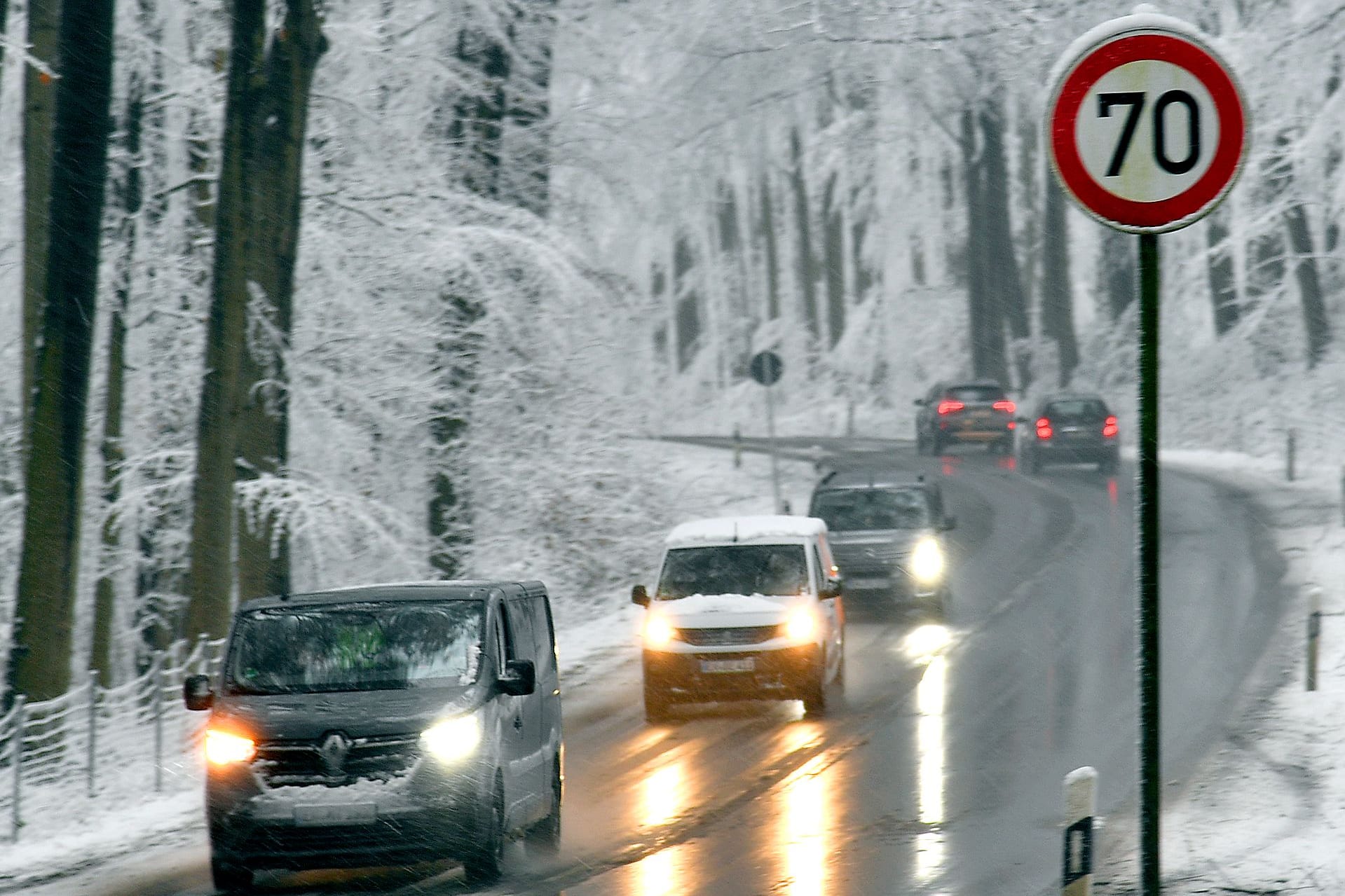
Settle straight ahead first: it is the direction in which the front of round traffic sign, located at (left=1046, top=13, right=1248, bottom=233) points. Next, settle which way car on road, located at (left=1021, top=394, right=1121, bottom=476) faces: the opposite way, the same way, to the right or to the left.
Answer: the opposite way

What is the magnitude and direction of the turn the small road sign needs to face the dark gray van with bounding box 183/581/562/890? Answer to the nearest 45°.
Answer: approximately 180°

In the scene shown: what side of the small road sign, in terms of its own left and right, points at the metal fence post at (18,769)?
back

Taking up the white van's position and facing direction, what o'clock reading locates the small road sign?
The small road sign is roughly at 6 o'clock from the white van.

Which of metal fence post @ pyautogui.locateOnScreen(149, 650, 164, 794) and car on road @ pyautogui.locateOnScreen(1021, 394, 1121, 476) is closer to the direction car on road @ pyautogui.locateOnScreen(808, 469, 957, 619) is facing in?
the metal fence post

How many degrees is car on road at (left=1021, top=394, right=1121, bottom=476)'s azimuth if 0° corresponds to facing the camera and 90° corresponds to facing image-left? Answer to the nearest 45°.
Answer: approximately 180°

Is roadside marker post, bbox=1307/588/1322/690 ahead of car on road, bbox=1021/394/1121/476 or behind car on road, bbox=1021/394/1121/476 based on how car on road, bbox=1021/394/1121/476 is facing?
behind

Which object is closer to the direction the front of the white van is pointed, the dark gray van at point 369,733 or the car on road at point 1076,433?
the dark gray van

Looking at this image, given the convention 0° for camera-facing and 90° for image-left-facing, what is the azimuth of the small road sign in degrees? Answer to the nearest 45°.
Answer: approximately 180°

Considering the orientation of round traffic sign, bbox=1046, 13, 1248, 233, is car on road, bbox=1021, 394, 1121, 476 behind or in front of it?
behind

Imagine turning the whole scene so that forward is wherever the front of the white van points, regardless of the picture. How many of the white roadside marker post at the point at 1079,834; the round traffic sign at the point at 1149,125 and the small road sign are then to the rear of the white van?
1

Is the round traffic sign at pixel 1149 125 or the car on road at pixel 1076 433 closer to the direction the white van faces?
the round traffic sign

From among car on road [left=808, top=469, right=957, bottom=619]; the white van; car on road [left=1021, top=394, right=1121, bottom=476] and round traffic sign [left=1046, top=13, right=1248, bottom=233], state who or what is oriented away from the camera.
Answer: car on road [left=1021, top=394, right=1121, bottom=476]

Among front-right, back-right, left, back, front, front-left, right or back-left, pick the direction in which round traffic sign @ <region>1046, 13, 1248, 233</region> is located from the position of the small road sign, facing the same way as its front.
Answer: back

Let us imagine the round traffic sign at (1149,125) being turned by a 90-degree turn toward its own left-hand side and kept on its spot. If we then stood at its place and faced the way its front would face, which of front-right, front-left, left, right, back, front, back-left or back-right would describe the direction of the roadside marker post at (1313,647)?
left

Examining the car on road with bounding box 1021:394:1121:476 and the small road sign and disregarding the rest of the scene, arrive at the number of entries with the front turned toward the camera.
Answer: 0
